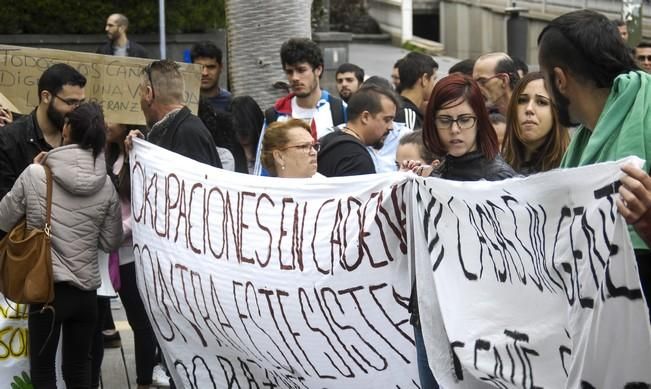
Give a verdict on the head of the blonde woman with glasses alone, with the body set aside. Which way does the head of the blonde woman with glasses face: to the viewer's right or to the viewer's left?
to the viewer's right

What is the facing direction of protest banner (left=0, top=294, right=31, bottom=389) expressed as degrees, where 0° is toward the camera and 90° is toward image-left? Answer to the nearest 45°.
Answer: approximately 0°
